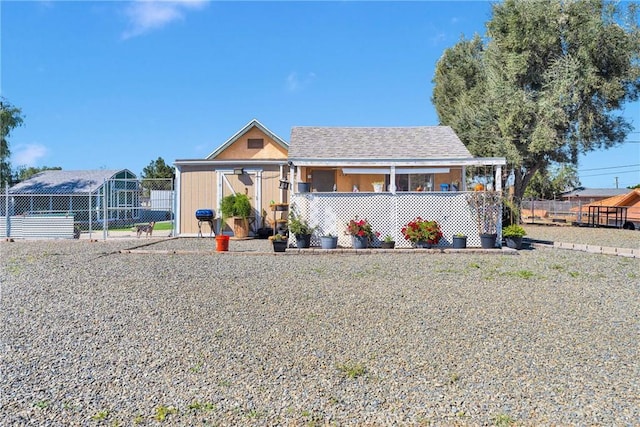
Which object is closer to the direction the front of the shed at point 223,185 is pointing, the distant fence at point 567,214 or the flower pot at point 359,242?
the flower pot

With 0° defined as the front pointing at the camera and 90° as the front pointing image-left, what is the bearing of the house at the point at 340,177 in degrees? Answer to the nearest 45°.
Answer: approximately 0°

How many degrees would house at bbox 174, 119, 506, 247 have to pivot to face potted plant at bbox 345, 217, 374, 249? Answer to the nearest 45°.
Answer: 0° — it already faces it

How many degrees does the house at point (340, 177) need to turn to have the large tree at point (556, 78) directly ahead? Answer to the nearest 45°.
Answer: approximately 135° to its left

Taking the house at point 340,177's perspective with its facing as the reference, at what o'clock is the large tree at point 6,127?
The large tree is roughly at 4 o'clock from the house.

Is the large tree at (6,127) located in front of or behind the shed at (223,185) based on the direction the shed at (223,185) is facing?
behind

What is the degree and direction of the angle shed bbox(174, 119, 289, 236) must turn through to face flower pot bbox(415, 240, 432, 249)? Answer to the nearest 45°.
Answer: approximately 45° to its left
